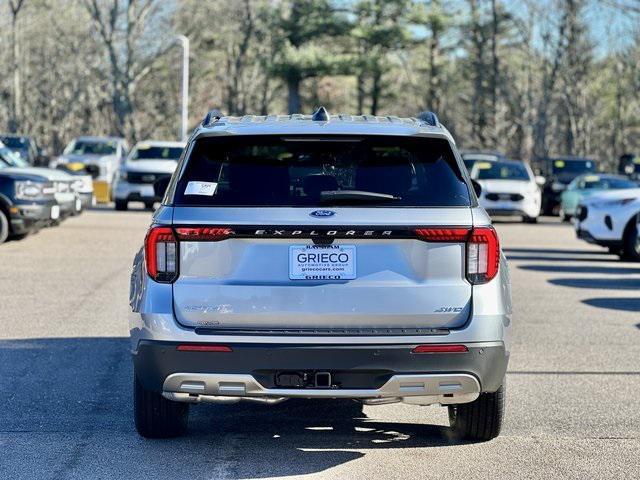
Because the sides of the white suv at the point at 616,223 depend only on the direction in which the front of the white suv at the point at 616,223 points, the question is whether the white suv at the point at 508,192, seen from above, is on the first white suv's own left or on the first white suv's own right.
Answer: on the first white suv's own right

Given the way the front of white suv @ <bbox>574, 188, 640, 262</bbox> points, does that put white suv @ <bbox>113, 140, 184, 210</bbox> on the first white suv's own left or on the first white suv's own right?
on the first white suv's own right

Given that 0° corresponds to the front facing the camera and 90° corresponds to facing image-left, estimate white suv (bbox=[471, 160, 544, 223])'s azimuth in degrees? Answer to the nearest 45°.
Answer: approximately 0°

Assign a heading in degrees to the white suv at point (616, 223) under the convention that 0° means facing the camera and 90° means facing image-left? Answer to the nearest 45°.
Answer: approximately 45°

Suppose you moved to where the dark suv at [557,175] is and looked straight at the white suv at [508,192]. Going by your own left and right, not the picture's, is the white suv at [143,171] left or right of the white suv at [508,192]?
right

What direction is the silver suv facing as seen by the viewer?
away from the camera

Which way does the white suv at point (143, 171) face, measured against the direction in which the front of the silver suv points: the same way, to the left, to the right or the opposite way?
the opposite way

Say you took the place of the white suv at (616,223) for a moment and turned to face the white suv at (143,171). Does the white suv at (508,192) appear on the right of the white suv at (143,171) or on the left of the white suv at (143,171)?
right

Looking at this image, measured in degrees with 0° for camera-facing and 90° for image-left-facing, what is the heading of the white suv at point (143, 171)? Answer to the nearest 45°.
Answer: approximately 0°

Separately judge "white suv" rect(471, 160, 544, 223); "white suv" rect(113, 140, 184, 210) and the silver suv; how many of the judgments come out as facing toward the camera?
2
